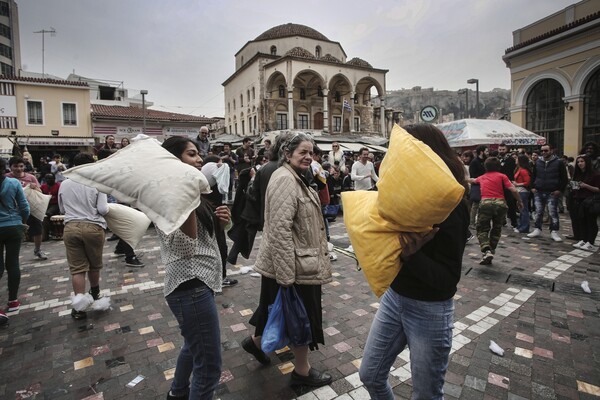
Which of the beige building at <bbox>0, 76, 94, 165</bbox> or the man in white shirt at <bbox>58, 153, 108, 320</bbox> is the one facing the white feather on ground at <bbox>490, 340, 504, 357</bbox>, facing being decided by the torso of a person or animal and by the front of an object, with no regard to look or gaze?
the beige building

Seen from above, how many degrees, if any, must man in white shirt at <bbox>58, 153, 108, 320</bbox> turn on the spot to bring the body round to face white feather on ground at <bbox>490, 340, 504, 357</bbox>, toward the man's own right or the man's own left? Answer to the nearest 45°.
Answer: approximately 135° to the man's own right

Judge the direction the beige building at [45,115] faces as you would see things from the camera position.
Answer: facing the viewer

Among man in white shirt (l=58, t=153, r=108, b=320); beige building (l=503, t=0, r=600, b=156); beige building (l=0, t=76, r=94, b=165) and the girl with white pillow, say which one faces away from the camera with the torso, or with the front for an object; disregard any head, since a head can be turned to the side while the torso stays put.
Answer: the man in white shirt

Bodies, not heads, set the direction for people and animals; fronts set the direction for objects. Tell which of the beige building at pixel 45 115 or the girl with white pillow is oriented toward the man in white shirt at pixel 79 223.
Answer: the beige building

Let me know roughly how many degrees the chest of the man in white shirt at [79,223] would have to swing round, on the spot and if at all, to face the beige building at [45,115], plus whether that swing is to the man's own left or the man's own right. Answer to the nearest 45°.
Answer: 0° — they already face it

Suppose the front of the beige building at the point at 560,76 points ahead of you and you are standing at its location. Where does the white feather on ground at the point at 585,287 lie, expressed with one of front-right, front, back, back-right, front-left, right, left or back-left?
front-left

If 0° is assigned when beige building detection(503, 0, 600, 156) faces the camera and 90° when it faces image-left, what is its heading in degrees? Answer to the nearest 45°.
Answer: approximately 45°

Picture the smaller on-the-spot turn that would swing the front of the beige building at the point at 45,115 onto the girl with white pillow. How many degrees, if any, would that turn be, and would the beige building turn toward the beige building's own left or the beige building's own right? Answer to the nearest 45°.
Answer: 0° — it already faces them

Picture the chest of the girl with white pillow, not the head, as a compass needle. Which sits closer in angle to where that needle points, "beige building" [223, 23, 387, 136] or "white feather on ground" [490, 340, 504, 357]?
the white feather on ground

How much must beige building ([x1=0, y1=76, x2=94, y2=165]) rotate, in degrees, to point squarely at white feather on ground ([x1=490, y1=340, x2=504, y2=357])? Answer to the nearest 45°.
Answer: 0° — it already faces it

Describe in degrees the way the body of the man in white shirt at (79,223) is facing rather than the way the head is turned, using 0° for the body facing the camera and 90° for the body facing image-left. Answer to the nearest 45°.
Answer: approximately 180°
